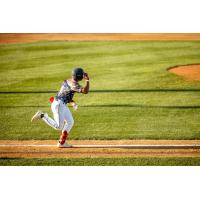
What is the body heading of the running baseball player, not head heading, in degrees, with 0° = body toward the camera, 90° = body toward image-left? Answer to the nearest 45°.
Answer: approximately 270°
